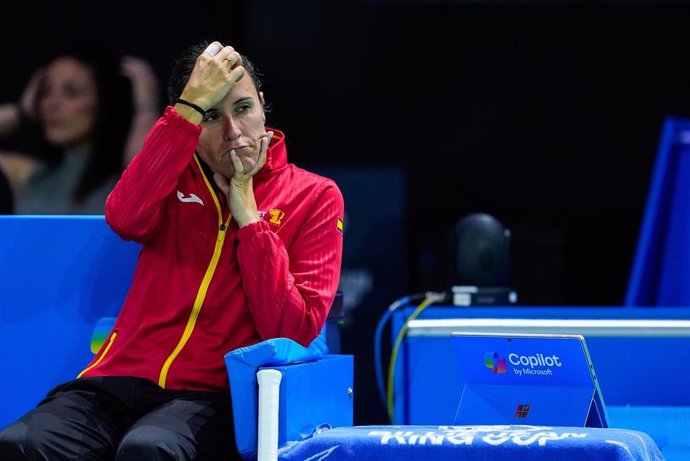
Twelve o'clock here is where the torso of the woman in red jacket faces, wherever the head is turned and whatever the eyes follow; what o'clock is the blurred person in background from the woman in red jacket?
The blurred person in background is roughly at 4 o'clock from the woman in red jacket.

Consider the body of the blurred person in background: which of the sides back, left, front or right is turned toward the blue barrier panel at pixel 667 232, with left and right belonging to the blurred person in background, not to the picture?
left

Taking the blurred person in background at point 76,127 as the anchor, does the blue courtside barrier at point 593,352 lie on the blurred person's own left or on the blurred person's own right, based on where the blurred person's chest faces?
on the blurred person's own left

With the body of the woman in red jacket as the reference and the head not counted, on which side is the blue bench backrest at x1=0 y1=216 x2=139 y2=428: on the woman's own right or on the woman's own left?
on the woman's own right

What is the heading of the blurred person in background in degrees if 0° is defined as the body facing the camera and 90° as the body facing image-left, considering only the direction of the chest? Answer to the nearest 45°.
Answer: approximately 45°
